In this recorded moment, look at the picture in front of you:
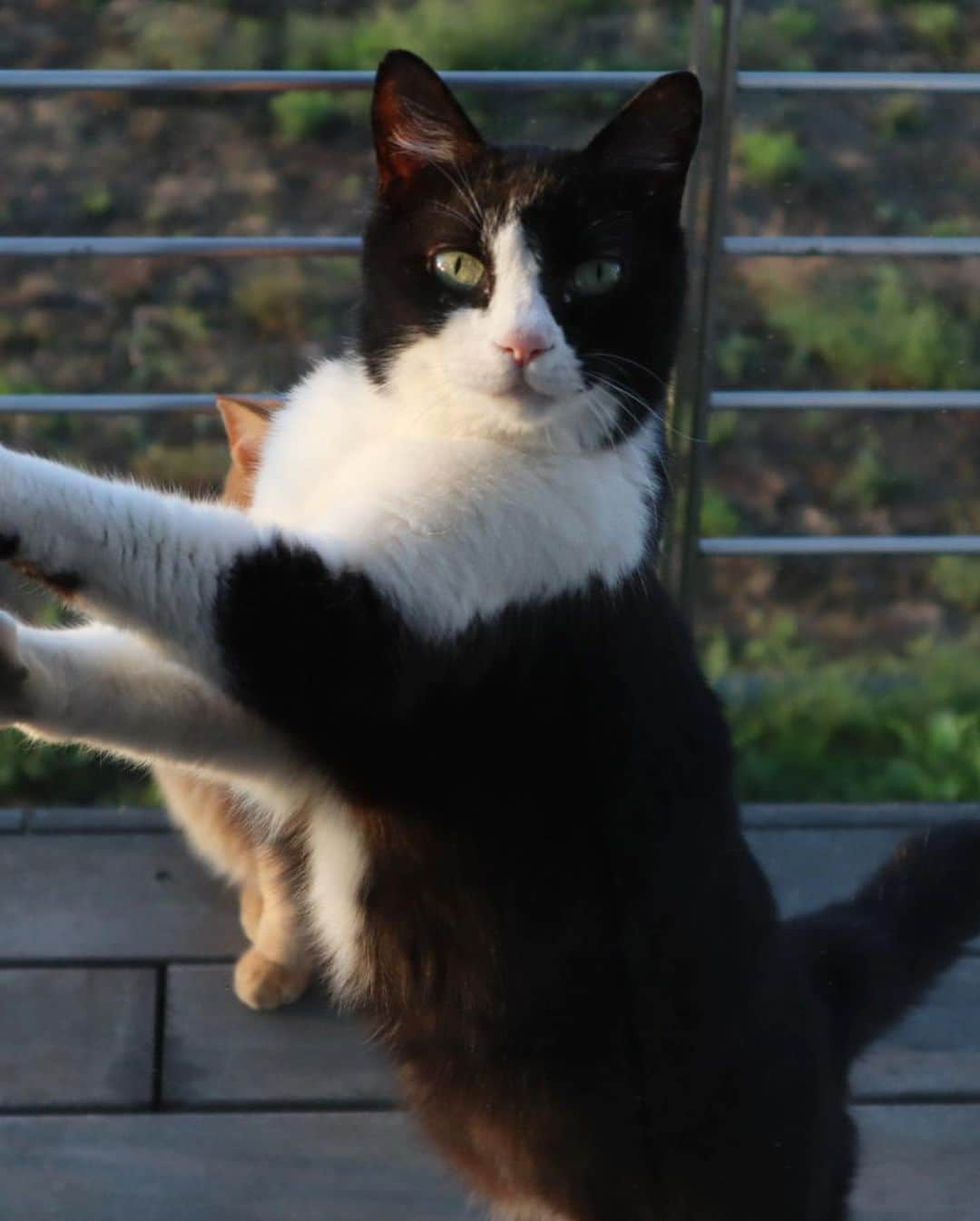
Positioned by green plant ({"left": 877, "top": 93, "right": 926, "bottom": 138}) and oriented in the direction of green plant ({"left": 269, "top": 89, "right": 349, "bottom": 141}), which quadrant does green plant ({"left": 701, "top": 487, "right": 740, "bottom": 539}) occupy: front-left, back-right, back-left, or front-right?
front-left

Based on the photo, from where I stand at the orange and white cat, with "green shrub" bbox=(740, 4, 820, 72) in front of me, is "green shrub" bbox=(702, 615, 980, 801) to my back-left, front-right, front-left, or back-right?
front-right

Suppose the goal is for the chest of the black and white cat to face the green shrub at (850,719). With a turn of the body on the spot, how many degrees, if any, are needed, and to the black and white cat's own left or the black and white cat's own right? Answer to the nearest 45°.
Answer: approximately 135° to the black and white cat's own right

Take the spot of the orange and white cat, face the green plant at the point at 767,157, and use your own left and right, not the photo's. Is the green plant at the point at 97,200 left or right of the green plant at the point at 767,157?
left
